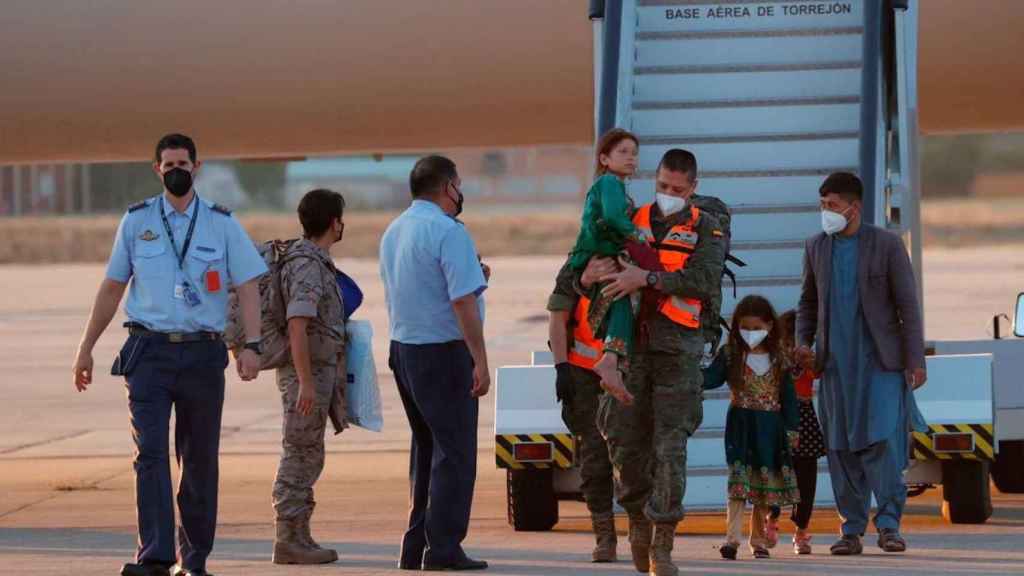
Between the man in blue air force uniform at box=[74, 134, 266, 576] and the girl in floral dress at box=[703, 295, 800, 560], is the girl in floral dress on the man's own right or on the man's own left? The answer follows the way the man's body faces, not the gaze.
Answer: on the man's own left

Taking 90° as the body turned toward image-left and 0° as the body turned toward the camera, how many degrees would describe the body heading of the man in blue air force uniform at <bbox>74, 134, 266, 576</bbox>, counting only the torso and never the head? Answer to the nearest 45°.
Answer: approximately 0°

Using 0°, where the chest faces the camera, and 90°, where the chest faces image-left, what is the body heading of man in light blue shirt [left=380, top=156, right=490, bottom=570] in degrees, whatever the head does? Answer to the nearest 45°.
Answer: approximately 225°

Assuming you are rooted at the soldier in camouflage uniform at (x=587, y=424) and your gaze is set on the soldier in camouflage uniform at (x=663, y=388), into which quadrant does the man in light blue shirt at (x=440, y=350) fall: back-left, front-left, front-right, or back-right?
back-right

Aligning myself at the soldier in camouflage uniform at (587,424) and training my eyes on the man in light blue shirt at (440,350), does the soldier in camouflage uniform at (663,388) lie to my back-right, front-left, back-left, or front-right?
back-left

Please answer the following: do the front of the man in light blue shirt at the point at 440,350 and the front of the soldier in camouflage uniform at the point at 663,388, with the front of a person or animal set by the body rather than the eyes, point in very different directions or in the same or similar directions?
very different directions

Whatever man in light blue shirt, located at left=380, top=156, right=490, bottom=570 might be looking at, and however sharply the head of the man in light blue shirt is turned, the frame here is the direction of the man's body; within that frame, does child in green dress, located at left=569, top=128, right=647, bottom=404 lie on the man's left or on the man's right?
on the man's right

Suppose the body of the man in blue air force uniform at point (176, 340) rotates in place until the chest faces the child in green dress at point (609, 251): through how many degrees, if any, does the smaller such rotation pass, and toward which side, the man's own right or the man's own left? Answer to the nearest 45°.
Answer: approximately 90° to the man's own left

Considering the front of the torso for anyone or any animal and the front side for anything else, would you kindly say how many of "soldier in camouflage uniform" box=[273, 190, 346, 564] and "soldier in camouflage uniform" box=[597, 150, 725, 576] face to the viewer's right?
1

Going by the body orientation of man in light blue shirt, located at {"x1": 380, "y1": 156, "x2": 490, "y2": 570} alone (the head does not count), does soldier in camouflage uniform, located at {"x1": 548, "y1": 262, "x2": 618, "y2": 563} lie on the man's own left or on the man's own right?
on the man's own right

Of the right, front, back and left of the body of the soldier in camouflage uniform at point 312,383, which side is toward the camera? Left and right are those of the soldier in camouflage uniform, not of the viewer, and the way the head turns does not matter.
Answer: right

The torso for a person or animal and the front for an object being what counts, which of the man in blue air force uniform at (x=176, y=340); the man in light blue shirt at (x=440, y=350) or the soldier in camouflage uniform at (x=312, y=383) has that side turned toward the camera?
the man in blue air force uniform

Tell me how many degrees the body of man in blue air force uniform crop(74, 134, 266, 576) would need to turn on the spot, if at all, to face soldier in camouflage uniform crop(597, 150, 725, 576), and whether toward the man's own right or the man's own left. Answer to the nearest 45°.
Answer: approximately 90° to the man's own left

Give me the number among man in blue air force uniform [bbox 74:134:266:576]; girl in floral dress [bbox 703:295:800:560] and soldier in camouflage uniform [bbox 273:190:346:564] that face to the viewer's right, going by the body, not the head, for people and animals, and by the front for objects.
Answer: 1

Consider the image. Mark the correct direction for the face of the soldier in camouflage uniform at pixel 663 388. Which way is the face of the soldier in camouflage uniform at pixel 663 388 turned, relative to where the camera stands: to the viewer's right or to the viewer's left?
to the viewer's left
